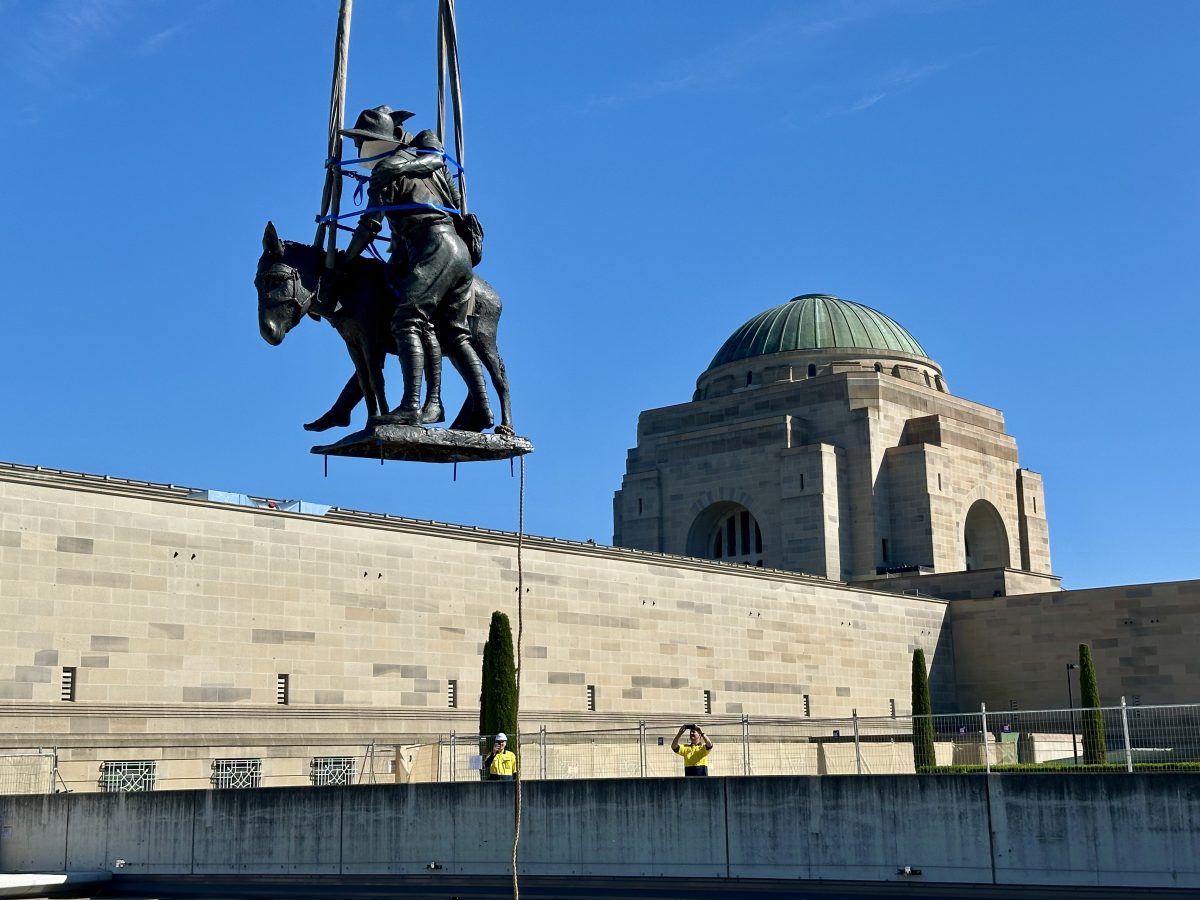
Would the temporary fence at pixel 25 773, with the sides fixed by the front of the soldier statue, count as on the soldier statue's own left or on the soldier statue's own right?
on the soldier statue's own right

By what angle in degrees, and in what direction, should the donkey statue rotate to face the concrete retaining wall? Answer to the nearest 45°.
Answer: approximately 90° to its right

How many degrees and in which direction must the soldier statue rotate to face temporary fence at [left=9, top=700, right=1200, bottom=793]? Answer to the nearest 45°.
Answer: approximately 90° to its right

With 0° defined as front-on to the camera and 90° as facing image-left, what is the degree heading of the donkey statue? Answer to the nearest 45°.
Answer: approximately 90°

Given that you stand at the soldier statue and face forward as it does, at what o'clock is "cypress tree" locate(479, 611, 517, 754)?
The cypress tree is roughly at 3 o'clock from the soldier statue.

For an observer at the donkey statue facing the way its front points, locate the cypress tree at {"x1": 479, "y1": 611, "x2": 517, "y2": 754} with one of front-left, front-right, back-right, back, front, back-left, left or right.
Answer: right

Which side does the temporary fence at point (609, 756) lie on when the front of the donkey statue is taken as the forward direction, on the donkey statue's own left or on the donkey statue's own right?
on the donkey statue's own right

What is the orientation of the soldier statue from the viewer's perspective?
to the viewer's left

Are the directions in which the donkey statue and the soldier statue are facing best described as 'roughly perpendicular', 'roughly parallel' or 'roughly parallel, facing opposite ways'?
roughly parallel

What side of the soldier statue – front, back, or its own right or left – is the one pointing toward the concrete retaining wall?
right
